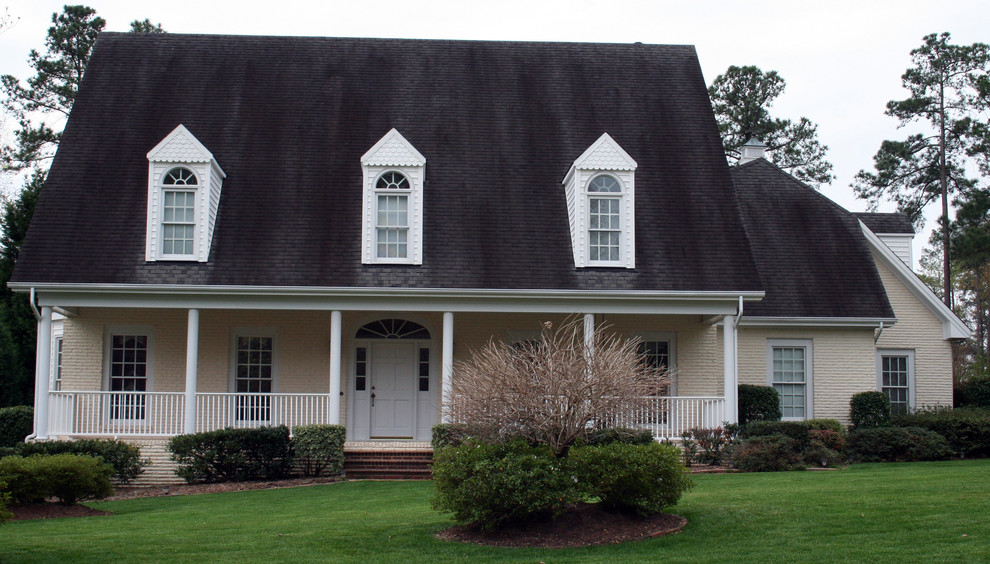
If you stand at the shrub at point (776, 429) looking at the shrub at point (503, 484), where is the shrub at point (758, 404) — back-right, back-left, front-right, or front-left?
back-right

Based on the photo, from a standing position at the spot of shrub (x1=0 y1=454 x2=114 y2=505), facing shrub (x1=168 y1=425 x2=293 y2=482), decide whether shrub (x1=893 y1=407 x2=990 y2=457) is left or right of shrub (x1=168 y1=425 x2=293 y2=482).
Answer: right

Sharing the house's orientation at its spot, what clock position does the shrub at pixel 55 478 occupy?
The shrub is roughly at 1 o'clock from the house.

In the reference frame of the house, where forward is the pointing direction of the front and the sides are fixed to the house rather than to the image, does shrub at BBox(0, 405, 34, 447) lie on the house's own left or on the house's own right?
on the house's own right

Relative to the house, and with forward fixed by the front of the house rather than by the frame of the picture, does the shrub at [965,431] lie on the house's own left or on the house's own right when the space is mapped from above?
on the house's own left

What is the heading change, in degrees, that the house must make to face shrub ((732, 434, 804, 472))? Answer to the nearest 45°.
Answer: approximately 45° to its left

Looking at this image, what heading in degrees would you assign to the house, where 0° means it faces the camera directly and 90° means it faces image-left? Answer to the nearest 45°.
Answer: approximately 0°

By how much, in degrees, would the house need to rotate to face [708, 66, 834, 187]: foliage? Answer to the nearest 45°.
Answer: approximately 135° to its left
